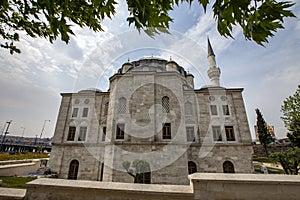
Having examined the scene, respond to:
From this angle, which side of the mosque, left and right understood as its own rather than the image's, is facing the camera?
back

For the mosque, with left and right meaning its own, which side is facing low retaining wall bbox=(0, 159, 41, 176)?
left

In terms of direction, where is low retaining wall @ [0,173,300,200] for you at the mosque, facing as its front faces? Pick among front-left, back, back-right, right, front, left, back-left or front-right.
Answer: back

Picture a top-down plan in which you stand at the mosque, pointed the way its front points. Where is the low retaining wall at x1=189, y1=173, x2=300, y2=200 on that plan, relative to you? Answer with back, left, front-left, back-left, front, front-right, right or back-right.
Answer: back

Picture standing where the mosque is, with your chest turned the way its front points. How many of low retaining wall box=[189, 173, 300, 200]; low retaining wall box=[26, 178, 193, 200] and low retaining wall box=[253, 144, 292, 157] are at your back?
2
